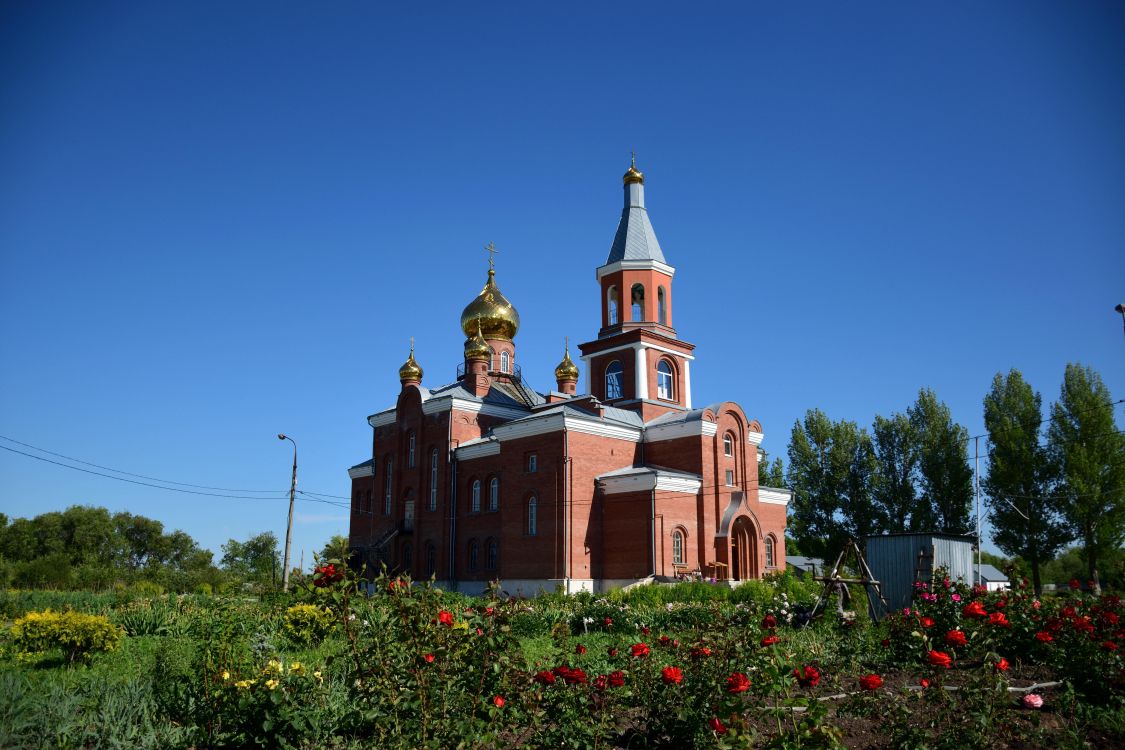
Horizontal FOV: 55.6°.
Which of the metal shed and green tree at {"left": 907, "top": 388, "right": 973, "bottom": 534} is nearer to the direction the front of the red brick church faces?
the metal shed

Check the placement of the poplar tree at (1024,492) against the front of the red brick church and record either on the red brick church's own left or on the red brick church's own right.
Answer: on the red brick church's own left

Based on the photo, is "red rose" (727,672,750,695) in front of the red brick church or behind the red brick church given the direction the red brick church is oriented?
in front

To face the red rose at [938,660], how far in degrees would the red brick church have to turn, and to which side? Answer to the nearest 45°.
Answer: approximately 45° to its right

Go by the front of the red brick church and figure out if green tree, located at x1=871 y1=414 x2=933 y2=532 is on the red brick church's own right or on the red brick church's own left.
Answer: on the red brick church's own left

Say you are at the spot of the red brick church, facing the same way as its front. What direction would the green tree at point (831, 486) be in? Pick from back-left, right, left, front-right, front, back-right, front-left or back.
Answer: left

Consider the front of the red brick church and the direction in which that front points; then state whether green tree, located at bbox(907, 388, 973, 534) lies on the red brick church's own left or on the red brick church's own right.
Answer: on the red brick church's own left

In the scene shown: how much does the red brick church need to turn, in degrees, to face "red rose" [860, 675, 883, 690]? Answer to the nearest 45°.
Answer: approximately 45° to its right

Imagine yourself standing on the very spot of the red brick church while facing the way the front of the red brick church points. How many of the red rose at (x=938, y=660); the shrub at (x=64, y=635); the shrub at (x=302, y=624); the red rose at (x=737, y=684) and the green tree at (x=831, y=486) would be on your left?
1

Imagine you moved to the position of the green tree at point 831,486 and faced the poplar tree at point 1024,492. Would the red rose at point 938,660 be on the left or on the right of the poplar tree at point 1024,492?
right

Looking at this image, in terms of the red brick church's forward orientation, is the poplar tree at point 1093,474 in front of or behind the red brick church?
in front
